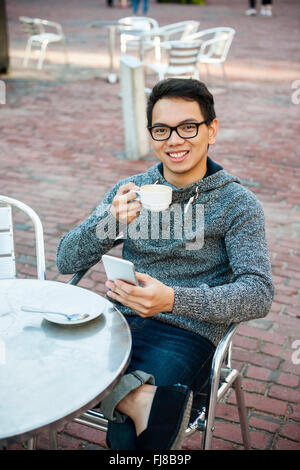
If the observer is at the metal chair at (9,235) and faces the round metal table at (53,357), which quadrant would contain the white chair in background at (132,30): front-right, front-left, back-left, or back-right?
back-left

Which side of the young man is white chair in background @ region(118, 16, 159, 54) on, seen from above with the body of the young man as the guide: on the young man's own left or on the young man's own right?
on the young man's own right

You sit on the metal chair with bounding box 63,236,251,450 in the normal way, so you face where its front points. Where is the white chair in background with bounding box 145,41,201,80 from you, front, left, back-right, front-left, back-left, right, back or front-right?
back-right

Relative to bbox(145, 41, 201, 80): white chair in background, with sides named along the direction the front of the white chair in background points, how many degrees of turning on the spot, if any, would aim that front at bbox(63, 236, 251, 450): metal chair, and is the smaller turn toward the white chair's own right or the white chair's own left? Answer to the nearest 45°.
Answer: approximately 45° to the white chair's own left

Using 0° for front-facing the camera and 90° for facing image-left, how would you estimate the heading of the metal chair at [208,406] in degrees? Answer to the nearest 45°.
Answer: approximately 45°

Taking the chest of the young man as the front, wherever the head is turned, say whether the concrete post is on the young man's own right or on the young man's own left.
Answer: on the young man's own right

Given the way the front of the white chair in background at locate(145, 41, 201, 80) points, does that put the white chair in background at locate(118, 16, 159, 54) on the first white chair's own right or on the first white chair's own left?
on the first white chair's own right
